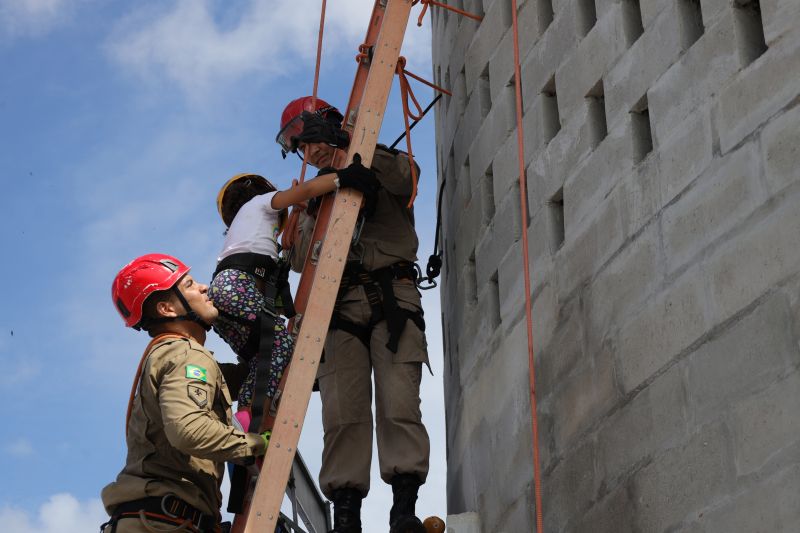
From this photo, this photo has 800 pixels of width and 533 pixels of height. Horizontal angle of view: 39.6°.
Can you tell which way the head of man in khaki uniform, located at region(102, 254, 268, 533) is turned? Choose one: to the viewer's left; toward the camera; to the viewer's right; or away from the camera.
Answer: to the viewer's right

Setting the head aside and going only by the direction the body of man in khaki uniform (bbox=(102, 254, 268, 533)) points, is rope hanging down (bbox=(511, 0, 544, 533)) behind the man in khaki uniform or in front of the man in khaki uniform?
in front

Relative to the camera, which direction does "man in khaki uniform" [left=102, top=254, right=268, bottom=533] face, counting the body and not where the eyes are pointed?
to the viewer's right

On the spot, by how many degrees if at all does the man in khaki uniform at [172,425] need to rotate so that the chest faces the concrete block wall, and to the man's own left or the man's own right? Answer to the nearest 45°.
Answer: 0° — they already face it
